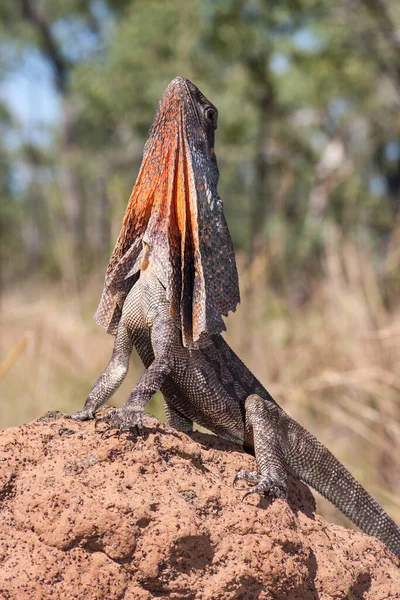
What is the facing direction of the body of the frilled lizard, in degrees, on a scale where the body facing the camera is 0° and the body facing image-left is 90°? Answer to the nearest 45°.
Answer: approximately 45°
